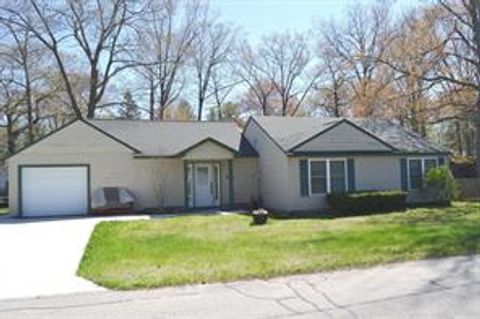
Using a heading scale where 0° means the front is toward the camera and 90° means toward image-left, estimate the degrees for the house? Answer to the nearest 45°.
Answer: approximately 0°

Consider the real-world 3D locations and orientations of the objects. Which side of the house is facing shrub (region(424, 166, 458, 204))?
left

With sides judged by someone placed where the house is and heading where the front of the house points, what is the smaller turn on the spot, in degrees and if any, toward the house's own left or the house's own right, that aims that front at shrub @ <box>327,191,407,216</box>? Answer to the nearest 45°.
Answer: approximately 90° to the house's own left
